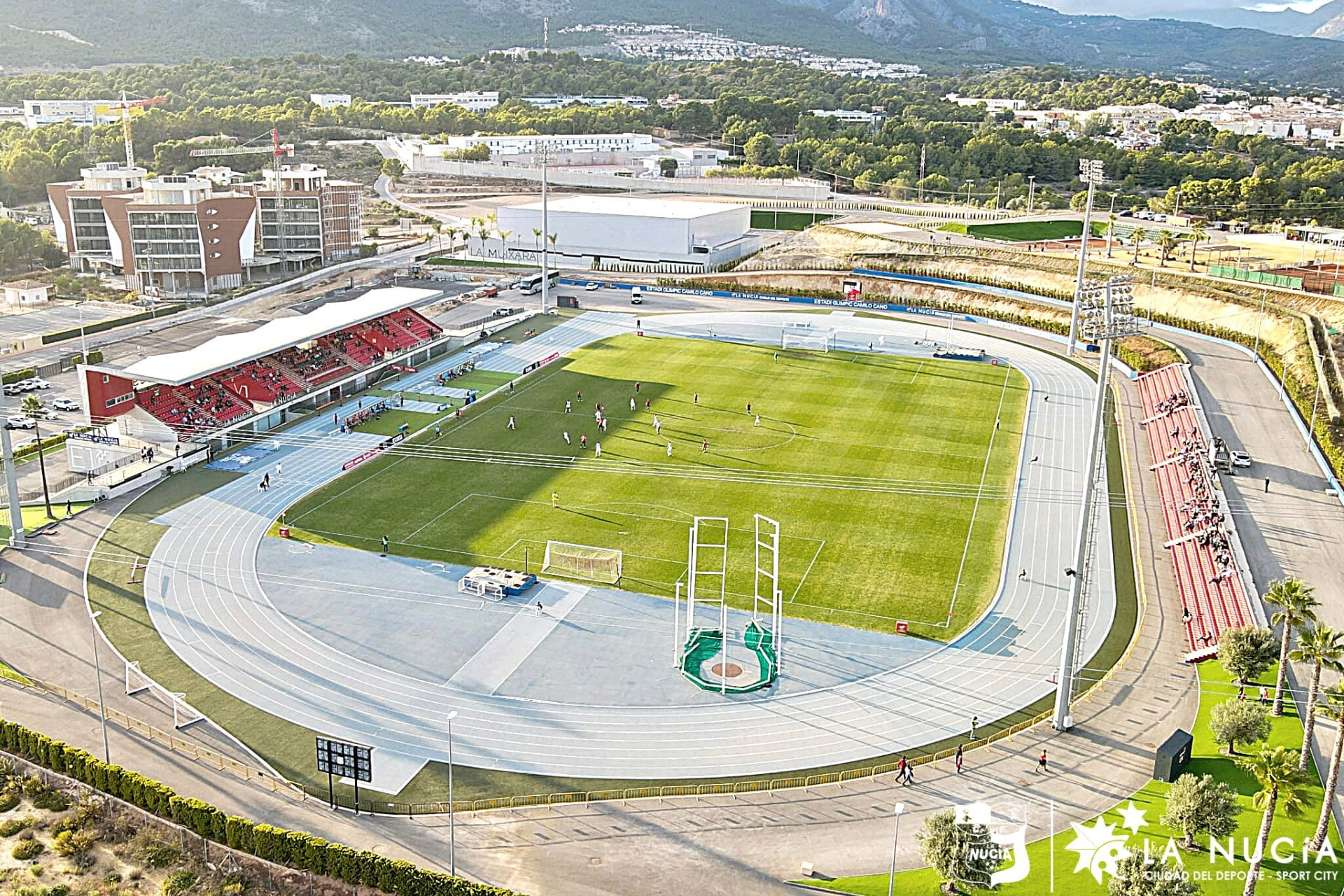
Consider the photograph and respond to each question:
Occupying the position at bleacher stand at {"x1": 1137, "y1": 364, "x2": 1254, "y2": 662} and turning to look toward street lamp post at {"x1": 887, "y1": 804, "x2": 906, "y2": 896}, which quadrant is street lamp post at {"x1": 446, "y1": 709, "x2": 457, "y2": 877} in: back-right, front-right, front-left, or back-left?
front-right

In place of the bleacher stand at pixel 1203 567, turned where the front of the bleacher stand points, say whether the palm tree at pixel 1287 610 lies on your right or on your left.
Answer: on your left

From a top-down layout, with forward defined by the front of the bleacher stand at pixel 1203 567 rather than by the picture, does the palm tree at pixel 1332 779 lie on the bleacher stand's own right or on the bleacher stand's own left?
on the bleacher stand's own left

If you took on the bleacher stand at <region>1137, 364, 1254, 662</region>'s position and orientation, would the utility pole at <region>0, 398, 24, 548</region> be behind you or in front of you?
in front

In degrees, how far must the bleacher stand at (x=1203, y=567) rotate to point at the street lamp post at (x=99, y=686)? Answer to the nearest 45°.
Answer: approximately 45° to its left

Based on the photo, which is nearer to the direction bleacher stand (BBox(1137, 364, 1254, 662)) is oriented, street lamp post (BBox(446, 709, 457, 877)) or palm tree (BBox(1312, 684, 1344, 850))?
the street lamp post

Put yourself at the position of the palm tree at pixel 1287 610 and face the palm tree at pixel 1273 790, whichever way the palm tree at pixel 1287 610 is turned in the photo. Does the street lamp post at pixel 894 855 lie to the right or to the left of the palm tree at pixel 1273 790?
right

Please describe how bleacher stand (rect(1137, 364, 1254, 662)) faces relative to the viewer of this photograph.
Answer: facing to the left of the viewer

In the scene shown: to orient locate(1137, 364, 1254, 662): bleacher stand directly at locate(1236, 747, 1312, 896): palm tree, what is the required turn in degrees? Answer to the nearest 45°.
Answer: approximately 90° to its left

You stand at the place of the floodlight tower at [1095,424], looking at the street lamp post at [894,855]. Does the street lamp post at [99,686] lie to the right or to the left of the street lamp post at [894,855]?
right

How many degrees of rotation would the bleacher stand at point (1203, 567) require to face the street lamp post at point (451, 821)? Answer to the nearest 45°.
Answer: approximately 45° to its left

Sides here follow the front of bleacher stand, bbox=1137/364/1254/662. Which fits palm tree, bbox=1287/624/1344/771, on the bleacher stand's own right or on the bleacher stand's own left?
on the bleacher stand's own left

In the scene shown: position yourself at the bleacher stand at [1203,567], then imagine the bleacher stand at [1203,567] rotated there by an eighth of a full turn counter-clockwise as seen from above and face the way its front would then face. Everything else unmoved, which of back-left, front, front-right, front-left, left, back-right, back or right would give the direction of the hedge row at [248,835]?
front
